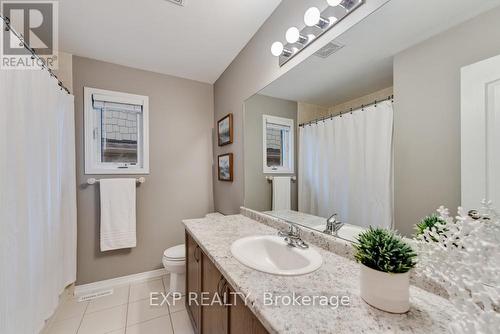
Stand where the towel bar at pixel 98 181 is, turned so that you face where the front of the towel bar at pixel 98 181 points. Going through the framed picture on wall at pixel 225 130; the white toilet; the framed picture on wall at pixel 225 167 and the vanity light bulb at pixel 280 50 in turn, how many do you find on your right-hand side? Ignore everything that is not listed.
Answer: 0

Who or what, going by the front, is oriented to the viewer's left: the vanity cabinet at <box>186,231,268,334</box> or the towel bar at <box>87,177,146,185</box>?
the vanity cabinet

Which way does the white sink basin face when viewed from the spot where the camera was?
facing the viewer and to the left of the viewer

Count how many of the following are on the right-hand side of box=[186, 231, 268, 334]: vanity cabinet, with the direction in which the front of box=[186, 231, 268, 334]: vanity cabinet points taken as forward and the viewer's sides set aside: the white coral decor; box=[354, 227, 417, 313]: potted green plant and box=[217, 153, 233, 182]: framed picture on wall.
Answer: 1

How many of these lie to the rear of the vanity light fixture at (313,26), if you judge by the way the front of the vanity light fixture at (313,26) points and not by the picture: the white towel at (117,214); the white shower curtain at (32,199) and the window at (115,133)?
0

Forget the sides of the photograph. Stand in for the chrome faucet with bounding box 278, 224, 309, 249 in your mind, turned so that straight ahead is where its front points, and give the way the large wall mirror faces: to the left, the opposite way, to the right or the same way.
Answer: the same way

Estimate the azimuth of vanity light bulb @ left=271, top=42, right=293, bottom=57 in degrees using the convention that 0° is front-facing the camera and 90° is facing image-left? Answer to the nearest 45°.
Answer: approximately 45°

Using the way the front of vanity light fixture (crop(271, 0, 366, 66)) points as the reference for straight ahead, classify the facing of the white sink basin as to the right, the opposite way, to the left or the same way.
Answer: the same way

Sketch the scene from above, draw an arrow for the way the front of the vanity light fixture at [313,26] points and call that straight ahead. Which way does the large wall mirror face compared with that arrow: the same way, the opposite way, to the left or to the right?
the same way

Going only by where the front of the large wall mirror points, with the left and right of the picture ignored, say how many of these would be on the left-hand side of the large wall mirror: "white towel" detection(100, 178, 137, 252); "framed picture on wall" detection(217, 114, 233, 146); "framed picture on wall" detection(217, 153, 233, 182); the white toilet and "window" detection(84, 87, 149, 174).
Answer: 0

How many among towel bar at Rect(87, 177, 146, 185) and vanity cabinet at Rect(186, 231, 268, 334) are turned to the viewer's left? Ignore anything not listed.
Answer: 1

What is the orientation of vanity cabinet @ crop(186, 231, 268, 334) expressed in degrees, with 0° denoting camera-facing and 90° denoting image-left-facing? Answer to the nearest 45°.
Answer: approximately 90°

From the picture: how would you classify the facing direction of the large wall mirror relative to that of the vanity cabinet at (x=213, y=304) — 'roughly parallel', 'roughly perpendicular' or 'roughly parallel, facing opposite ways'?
roughly parallel

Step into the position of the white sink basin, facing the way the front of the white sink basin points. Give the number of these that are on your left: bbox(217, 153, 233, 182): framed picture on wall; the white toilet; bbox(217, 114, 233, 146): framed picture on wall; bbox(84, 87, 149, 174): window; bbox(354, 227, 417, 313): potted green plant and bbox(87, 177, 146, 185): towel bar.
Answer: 1

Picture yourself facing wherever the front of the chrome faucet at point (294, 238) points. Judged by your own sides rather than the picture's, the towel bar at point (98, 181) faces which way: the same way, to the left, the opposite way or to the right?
to the left
